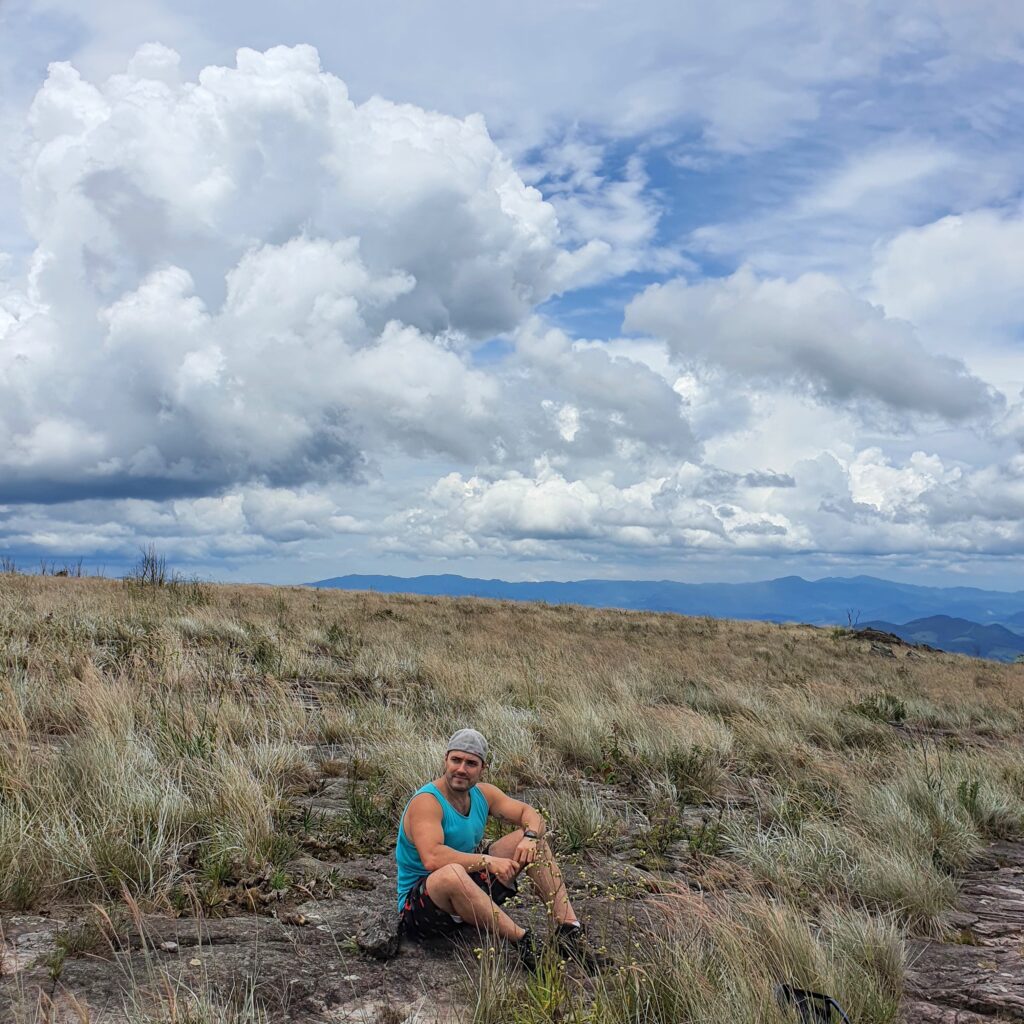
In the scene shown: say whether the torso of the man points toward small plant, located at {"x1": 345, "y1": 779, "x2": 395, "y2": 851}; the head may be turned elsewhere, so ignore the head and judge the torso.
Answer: no

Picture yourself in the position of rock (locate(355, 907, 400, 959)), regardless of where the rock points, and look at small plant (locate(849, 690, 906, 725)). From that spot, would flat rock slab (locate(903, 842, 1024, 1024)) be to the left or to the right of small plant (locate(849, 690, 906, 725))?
right

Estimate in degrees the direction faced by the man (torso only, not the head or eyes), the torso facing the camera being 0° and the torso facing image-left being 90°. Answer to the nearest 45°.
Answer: approximately 315°

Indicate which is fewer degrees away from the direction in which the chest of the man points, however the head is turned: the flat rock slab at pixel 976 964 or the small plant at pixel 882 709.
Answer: the flat rock slab

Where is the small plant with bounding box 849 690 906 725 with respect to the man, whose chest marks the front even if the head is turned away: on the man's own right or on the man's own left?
on the man's own left

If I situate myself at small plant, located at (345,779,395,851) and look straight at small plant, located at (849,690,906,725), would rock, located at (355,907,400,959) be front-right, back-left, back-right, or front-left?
back-right

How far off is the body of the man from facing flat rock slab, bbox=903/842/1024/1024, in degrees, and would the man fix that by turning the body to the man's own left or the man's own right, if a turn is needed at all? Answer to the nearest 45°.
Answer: approximately 45° to the man's own left
